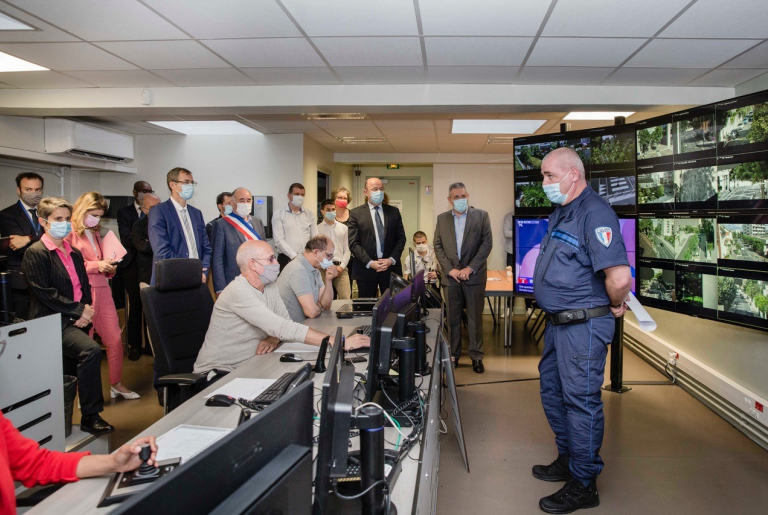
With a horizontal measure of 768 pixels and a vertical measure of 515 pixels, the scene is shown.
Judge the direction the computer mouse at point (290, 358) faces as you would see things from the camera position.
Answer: facing to the right of the viewer

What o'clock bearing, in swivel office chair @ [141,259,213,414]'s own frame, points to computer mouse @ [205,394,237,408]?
The computer mouse is roughly at 1 o'clock from the swivel office chair.

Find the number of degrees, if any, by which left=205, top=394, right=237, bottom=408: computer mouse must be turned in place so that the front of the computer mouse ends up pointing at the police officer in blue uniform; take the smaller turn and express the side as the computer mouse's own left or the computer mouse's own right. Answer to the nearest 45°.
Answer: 0° — it already faces them

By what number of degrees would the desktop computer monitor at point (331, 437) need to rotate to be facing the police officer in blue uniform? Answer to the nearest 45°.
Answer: approximately 135° to its right

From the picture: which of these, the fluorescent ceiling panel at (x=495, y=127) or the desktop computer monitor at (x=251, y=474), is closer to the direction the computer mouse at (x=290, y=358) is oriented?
the fluorescent ceiling panel

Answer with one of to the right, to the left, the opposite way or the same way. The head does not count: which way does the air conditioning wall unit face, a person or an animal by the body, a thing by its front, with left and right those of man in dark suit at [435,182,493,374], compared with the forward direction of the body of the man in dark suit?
to the left

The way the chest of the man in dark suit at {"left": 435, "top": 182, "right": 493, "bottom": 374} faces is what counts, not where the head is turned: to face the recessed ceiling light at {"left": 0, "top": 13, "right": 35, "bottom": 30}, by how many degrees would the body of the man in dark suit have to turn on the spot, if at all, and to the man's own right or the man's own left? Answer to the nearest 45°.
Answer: approximately 45° to the man's own right

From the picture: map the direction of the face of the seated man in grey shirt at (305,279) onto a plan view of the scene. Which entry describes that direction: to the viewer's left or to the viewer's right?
to the viewer's right

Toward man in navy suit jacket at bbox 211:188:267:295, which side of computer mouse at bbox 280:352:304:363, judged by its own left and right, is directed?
left

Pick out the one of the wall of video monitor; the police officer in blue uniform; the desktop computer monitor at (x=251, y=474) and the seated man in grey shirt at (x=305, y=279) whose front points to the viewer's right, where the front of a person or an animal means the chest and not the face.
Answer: the seated man in grey shirt

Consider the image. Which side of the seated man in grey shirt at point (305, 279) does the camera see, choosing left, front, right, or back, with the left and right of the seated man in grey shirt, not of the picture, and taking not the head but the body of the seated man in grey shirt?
right

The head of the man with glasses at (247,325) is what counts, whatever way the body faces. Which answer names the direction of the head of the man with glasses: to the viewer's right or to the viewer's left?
to the viewer's right
